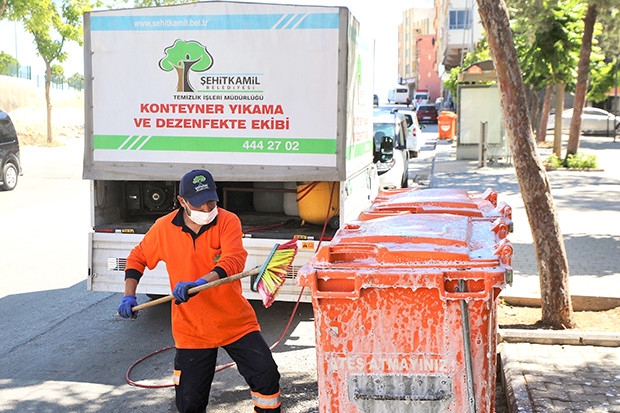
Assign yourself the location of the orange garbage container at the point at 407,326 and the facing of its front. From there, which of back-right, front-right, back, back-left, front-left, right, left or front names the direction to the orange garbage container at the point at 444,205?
back

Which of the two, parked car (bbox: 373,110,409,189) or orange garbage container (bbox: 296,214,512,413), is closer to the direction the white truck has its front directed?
the parked car

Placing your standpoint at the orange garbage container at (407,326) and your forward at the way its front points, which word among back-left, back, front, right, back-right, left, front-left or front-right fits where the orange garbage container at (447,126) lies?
back

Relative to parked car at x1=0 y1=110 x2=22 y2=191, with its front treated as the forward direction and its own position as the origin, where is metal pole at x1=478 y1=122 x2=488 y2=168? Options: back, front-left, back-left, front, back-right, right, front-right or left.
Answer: back-left

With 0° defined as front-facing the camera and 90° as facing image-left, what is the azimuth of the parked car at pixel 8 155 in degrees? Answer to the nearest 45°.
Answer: approximately 45°

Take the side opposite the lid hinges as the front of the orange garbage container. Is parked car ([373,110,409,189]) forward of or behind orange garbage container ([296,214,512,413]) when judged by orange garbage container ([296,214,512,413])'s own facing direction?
behind

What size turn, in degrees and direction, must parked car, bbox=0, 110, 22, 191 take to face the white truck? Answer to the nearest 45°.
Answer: approximately 45° to its left

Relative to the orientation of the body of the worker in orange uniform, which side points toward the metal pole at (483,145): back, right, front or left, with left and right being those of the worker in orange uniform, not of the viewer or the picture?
back
